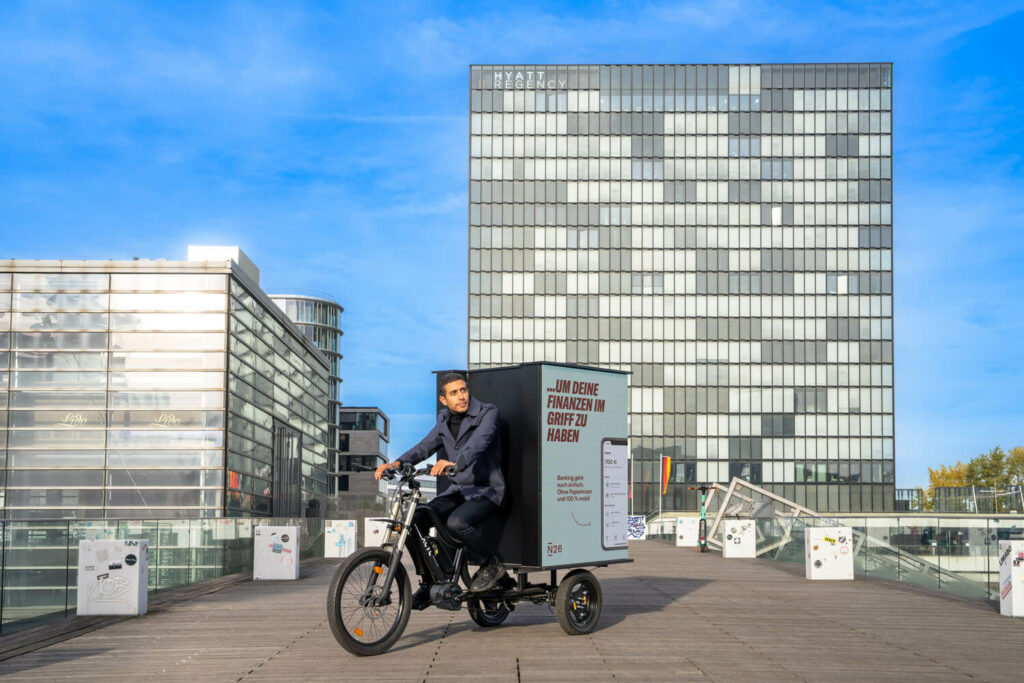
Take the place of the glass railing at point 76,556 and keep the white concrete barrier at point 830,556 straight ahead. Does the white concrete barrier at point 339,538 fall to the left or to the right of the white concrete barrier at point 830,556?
left

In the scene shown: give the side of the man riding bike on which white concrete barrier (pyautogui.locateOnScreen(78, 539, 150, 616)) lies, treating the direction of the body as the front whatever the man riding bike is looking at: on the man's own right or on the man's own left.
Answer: on the man's own right

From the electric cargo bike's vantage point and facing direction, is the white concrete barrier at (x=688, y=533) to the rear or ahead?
to the rear

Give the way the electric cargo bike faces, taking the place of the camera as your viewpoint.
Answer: facing the viewer and to the left of the viewer

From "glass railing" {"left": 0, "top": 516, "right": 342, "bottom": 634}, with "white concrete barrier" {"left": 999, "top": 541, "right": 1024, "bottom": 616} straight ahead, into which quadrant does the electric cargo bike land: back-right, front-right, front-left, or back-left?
front-right

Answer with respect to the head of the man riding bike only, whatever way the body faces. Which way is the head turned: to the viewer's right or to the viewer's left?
to the viewer's right

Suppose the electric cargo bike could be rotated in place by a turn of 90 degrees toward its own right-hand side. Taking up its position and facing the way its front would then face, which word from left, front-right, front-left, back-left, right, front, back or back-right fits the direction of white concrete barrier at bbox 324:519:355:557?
front-right

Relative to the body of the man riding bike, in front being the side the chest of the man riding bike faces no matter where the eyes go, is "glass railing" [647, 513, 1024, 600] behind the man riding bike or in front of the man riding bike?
behind

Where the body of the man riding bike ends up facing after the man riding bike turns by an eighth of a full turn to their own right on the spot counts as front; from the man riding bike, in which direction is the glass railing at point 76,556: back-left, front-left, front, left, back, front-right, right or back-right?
front-right

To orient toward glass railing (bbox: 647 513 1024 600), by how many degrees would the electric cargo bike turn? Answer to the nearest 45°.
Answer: approximately 180°

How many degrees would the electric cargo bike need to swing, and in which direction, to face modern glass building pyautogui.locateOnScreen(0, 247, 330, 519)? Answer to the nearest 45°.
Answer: approximately 135° to its right
